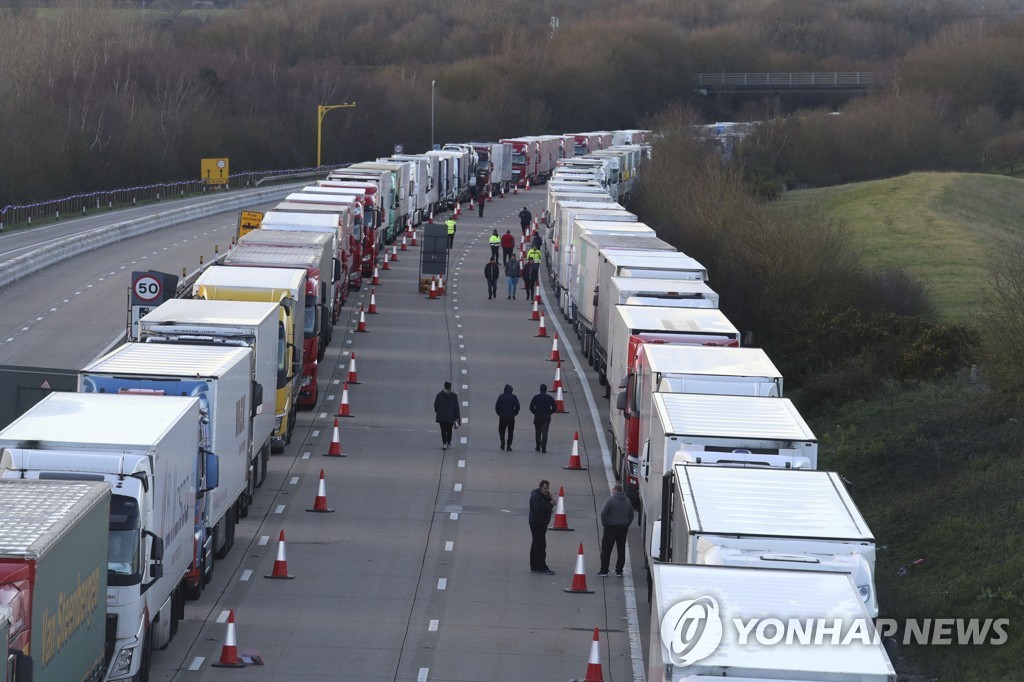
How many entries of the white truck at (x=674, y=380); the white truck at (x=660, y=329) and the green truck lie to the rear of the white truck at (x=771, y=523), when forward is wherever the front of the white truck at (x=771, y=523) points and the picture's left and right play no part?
2

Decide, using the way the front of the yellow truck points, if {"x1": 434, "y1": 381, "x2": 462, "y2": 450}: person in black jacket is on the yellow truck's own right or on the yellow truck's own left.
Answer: on the yellow truck's own left

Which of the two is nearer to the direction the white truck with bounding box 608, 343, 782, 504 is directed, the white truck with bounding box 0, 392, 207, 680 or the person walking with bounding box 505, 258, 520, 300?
the white truck

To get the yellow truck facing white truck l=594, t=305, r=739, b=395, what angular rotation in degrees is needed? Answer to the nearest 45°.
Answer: approximately 90° to its left

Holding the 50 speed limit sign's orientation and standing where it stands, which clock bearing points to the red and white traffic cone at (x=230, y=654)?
The red and white traffic cone is roughly at 12 o'clock from the 50 speed limit sign.

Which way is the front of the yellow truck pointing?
toward the camera

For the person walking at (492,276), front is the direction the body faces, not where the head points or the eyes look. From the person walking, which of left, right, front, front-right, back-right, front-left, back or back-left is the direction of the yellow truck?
front

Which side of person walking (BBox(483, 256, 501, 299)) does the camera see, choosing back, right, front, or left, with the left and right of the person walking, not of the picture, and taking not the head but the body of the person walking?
front

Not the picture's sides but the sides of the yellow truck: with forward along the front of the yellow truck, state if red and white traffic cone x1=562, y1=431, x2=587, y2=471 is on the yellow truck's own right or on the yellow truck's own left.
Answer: on the yellow truck's own left

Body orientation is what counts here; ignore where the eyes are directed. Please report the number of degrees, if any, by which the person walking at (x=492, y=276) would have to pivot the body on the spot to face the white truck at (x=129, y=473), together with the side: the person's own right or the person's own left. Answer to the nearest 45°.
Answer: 0° — they already face it

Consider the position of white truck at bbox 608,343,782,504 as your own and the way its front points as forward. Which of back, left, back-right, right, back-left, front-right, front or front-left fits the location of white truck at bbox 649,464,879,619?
front

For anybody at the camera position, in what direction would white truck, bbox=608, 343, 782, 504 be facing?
facing the viewer

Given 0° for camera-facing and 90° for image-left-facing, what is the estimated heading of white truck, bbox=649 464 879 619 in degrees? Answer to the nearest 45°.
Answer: approximately 0°

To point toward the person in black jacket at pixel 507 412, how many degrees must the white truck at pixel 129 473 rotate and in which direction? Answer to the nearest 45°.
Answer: approximately 135° to its left
